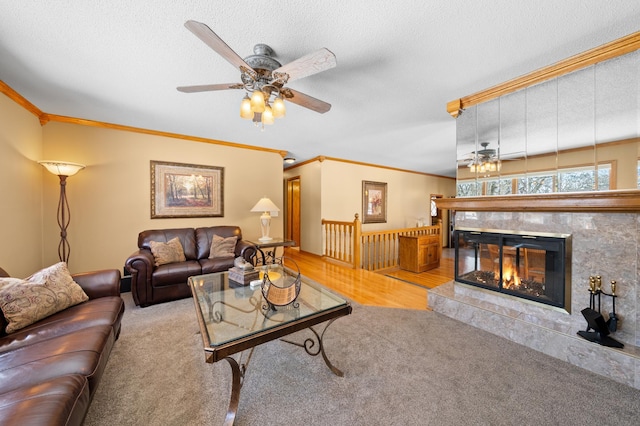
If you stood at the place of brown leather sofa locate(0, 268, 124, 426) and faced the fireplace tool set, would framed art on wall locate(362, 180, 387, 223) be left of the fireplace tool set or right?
left

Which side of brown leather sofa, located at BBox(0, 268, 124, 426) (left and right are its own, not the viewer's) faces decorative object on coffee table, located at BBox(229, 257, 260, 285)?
front

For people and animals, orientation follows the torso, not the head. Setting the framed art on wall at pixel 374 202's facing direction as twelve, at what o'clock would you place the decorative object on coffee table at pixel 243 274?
The decorative object on coffee table is roughly at 2 o'clock from the framed art on wall.

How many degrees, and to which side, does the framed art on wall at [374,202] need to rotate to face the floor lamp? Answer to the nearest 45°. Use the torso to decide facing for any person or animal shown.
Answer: approximately 90° to its right

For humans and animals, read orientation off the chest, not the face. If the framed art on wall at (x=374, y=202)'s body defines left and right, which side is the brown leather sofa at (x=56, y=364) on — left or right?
on its right

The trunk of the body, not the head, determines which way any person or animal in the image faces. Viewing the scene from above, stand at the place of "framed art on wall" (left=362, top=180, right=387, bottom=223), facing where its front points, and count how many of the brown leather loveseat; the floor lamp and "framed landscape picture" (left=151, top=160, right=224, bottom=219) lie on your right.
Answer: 3

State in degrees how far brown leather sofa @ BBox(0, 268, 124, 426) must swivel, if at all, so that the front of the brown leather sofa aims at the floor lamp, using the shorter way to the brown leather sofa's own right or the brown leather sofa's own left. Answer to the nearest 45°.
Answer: approximately 90° to the brown leather sofa's own left

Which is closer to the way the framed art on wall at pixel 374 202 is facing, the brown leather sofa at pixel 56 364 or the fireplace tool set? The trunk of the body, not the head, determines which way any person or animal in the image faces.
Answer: the fireplace tool set

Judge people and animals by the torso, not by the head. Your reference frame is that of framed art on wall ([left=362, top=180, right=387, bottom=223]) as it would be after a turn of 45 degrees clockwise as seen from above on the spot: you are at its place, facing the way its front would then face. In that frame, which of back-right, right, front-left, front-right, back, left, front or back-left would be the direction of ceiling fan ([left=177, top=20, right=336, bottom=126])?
front

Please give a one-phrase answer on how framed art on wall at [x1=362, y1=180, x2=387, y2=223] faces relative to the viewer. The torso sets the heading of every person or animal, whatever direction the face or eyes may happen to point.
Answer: facing the viewer and to the right of the viewer

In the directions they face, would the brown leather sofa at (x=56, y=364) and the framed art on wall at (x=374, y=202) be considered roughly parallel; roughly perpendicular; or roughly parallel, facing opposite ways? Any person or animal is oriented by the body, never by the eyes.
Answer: roughly perpendicular

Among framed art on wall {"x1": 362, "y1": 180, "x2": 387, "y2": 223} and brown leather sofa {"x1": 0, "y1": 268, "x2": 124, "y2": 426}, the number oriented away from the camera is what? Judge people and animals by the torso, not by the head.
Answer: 0

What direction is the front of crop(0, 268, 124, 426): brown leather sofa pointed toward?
to the viewer's right
